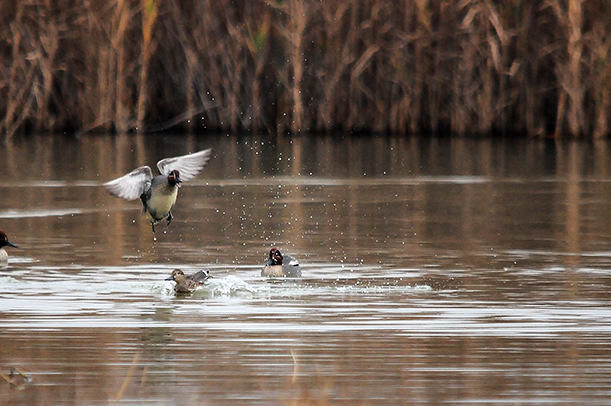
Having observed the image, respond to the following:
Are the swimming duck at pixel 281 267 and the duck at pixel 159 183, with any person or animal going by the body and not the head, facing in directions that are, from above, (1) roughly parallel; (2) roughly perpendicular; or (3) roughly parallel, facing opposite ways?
roughly perpendicular

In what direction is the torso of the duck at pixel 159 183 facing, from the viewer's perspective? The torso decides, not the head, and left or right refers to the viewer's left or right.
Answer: facing the viewer and to the right of the viewer

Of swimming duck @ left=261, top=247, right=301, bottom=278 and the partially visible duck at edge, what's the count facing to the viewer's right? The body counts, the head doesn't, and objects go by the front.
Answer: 1

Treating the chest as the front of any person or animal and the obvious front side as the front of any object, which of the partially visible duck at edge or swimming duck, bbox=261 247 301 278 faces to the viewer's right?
the partially visible duck at edge

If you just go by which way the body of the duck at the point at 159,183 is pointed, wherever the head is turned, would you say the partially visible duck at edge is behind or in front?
behind

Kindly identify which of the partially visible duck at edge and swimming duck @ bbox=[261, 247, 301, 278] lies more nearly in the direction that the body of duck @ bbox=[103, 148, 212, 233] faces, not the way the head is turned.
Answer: the swimming duck

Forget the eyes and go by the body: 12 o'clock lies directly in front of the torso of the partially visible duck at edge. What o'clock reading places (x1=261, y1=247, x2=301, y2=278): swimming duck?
The swimming duck is roughly at 1 o'clock from the partially visible duck at edge.

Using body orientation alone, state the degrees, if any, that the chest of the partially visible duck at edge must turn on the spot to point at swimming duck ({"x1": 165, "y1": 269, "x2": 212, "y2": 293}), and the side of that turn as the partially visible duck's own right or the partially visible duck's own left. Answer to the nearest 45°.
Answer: approximately 45° to the partially visible duck's own right

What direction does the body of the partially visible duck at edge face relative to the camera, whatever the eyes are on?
to the viewer's right
